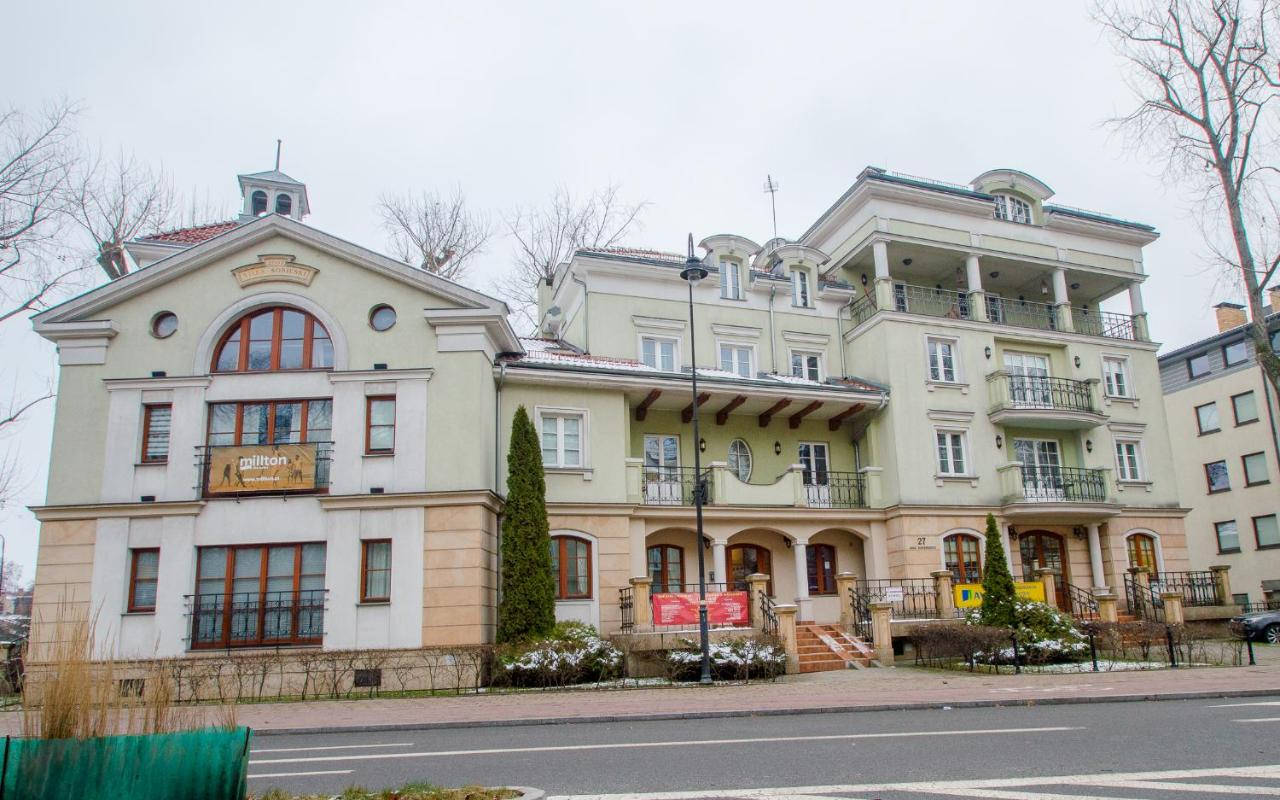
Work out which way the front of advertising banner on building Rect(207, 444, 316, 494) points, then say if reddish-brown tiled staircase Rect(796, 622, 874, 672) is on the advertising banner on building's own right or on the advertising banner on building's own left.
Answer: on the advertising banner on building's own left

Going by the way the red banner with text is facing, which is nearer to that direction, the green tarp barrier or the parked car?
the green tarp barrier

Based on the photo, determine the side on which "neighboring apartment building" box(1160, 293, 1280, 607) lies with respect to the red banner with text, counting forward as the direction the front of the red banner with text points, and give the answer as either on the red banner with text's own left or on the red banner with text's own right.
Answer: on the red banner with text's own left

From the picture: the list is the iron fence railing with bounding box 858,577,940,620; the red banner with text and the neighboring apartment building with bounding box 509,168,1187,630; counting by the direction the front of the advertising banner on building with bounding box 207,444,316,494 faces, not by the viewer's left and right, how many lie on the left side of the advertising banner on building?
3

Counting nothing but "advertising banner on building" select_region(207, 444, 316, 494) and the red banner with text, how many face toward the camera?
2

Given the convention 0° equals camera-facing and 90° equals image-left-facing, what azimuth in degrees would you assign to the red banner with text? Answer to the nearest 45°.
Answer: approximately 0°

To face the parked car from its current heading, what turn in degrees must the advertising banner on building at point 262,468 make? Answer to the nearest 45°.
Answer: approximately 90° to its left

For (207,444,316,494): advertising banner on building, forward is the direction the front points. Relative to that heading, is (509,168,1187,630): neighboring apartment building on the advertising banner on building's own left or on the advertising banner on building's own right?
on the advertising banner on building's own left

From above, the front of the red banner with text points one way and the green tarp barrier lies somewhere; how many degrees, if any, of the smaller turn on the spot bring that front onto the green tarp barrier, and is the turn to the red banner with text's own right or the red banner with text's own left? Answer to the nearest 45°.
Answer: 0° — it already faces it
